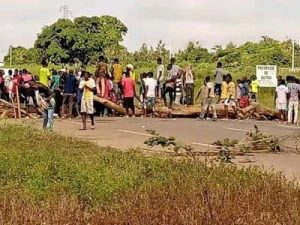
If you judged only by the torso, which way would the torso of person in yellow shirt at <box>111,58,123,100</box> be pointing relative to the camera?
away from the camera

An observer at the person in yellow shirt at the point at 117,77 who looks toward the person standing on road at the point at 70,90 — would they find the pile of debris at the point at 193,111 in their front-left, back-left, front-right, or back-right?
back-left

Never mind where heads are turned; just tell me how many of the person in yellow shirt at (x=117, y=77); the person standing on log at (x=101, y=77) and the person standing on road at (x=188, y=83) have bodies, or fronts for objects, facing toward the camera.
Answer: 1

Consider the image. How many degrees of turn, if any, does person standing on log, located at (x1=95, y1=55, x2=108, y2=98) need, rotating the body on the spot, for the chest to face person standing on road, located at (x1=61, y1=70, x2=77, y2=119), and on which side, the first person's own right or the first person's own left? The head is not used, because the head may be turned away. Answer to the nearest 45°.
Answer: approximately 90° to the first person's own left

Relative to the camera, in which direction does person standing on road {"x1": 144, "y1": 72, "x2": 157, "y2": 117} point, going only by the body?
away from the camera

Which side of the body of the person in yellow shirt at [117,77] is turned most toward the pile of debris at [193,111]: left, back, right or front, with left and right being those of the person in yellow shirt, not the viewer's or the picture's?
right

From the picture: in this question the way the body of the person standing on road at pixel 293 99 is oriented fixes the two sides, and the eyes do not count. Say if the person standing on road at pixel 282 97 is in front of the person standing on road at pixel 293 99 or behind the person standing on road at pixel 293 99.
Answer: in front
